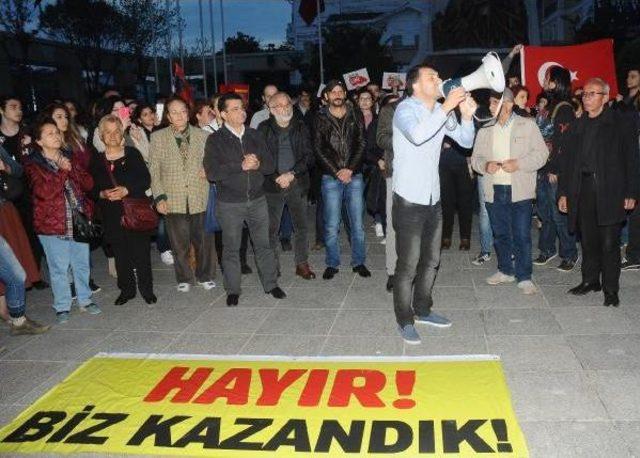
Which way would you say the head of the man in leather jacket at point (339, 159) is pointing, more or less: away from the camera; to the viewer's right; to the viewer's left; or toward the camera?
toward the camera

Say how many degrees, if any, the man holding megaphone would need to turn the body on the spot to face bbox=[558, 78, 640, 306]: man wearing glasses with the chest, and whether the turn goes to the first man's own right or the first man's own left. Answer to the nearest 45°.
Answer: approximately 90° to the first man's own left

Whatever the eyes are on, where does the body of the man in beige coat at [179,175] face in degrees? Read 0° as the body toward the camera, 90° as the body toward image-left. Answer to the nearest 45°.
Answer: approximately 0°

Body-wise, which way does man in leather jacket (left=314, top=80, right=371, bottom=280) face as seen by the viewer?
toward the camera

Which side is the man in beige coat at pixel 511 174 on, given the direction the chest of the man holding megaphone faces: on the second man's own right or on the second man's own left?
on the second man's own left

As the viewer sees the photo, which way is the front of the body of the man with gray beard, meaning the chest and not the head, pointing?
toward the camera

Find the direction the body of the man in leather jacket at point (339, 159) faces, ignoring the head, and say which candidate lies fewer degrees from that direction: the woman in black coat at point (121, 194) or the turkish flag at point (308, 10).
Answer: the woman in black coat

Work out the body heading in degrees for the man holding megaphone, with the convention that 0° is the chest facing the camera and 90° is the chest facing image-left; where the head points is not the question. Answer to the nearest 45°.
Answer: approximately 315°

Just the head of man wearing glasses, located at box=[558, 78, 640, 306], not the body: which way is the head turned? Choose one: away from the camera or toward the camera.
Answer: toward the camera

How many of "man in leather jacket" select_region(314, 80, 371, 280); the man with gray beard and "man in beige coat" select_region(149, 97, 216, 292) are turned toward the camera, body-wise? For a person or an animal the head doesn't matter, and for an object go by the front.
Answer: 3

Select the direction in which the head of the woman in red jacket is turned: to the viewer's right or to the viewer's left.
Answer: to the viewer's right

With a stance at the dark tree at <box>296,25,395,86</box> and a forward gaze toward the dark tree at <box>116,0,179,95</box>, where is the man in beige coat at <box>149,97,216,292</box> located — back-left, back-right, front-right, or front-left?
front-left

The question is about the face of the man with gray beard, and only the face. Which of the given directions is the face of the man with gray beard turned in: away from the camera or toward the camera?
toward the camera
